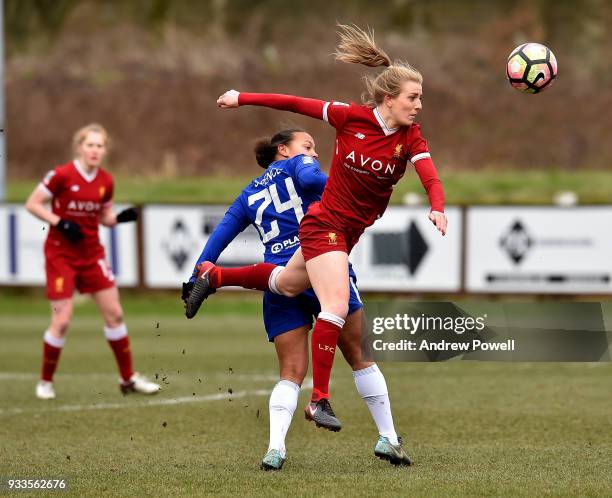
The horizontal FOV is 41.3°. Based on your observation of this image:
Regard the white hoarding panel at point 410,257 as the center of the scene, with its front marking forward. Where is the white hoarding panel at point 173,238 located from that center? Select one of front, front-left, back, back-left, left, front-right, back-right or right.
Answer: right

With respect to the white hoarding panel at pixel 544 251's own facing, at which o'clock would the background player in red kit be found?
The background player in red kit is roughly at 1 o'clock from the white hoarding panel.

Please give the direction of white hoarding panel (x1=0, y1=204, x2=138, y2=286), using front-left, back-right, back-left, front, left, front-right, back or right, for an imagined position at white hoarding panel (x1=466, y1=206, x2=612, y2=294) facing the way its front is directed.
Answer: right

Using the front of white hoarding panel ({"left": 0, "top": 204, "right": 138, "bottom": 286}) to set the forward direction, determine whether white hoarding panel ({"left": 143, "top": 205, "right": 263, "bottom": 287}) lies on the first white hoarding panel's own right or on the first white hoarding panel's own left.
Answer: on the first white hoarding panel's own left

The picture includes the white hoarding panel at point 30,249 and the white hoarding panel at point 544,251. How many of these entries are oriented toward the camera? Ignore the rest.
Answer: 2

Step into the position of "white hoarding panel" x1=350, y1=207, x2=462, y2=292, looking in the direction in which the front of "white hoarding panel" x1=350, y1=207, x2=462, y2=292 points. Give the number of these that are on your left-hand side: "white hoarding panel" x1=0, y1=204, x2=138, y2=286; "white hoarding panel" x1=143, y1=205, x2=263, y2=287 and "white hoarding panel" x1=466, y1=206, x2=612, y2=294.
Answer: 1

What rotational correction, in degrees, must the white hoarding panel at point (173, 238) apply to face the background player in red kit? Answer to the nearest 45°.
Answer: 0° — it already faces them

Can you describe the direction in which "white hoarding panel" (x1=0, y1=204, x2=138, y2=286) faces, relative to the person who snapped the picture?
facing the viewer

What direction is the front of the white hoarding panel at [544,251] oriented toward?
toward the camera

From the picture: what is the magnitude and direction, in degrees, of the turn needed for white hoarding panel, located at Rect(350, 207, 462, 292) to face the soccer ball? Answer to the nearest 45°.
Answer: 0° — it already faces it

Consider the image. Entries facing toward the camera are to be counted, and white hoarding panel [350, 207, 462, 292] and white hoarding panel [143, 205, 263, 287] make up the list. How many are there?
2

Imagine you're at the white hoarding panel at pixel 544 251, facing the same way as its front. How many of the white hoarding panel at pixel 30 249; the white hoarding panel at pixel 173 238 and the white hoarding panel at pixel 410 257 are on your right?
3

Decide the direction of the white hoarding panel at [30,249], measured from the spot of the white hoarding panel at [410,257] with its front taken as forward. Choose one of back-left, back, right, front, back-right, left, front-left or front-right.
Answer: right

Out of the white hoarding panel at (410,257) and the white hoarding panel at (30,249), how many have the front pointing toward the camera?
2
